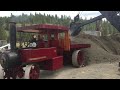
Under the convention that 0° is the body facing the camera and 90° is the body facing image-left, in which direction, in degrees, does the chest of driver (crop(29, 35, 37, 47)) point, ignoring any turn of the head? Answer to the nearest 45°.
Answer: approximately 45°
